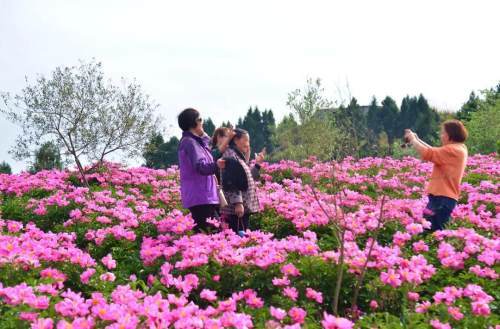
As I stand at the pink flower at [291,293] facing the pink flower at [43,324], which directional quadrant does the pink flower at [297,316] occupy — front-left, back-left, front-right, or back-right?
front-left

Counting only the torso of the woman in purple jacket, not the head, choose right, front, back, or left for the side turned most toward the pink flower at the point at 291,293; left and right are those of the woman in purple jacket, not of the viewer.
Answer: right

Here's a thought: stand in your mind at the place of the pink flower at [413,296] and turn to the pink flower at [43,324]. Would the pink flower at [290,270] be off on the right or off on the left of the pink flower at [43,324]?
right

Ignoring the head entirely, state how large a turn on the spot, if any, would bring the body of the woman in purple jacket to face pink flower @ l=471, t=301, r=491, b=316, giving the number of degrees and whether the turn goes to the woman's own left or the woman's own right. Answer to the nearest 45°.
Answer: approximately 45° to the woman's own right

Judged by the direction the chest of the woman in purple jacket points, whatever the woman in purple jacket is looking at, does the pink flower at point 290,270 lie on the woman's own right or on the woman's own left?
on the woman's own right

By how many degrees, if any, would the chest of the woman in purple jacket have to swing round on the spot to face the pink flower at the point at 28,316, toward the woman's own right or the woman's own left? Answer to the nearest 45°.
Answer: approximately 135° to the woman's own right

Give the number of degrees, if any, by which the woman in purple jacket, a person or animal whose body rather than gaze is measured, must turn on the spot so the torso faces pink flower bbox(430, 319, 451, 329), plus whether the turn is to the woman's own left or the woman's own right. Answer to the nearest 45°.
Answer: approximately 45° to the woman's own right

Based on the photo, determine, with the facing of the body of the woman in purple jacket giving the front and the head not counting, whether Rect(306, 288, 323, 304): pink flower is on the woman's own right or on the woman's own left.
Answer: on the woman's own right

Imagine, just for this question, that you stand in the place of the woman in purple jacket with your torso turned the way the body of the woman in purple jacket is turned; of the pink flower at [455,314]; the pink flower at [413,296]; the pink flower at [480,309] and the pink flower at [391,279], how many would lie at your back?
0

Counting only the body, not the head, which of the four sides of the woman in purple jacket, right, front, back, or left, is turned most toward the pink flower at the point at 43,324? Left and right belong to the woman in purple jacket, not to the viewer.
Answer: right

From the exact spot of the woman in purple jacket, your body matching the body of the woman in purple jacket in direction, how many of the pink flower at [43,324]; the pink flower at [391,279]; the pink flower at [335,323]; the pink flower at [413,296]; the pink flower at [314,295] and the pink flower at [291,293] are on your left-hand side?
0

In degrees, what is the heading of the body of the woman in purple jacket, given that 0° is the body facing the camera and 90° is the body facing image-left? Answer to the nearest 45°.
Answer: approximately 270°

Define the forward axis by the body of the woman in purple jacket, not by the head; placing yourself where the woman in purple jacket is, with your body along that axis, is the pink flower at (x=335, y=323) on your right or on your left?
on your right

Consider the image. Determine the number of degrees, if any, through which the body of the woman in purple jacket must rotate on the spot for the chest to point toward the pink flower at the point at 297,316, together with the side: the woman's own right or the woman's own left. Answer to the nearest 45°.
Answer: approximately 90° to the woman's own right
